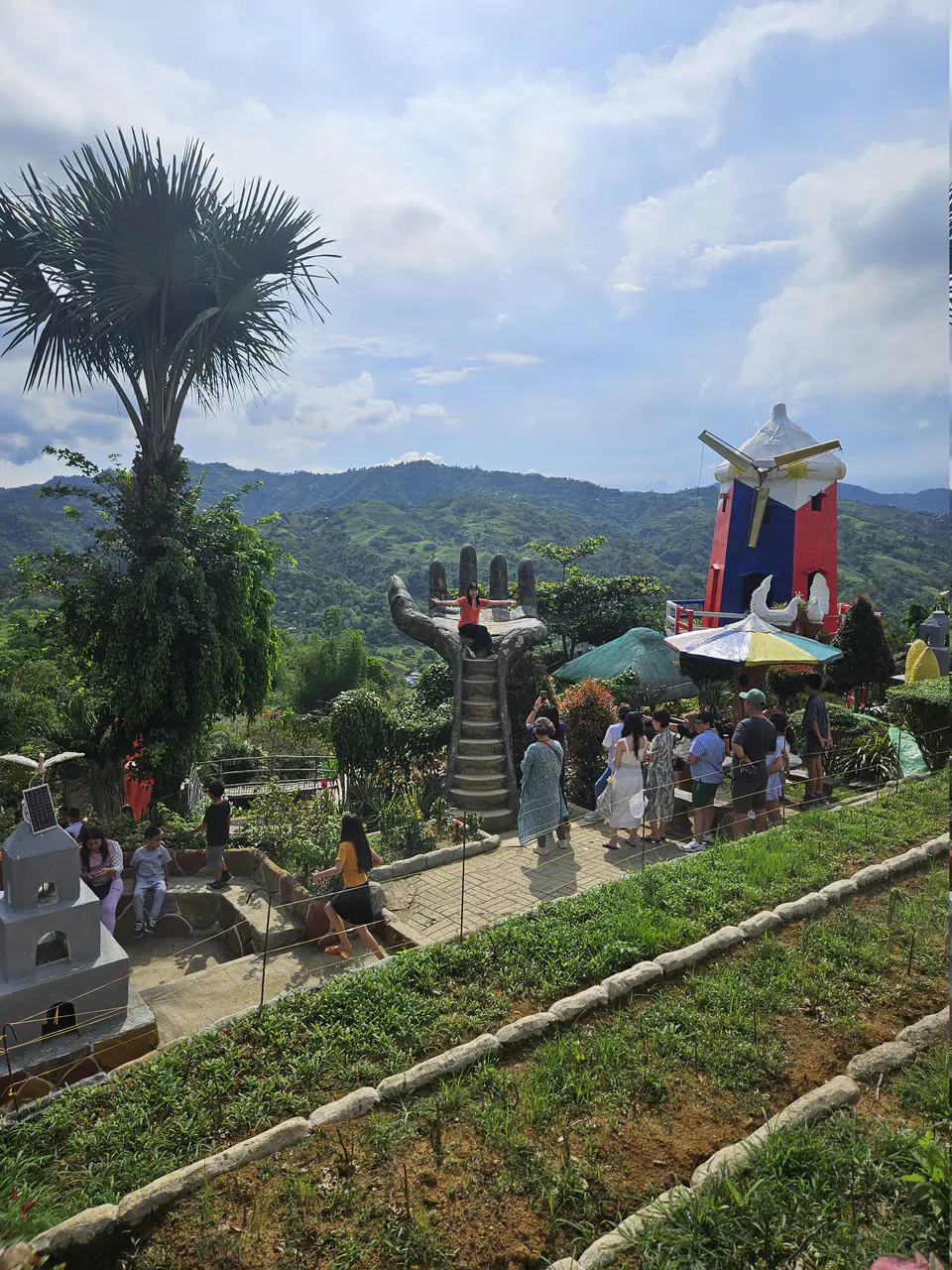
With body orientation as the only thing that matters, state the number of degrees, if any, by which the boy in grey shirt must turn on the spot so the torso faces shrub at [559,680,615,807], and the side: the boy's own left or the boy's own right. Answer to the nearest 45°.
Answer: approximately 90° to the boy's own left

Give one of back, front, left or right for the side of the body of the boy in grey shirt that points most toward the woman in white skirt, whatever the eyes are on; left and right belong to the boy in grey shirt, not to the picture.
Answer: left

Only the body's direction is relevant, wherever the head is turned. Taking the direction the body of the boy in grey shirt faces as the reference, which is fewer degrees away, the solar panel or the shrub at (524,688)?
the solar panel

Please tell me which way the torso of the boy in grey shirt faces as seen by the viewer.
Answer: toward the camera

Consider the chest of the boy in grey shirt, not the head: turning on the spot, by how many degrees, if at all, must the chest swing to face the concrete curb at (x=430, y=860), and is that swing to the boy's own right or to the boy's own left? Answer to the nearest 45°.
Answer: approximately 90° to the boy's own left

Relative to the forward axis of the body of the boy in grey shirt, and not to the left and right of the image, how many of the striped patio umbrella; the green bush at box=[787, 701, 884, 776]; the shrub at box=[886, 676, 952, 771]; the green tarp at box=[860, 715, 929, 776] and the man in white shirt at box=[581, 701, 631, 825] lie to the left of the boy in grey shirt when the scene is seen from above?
5

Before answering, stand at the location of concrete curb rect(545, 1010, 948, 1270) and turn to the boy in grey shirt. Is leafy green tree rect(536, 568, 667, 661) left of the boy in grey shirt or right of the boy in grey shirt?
right

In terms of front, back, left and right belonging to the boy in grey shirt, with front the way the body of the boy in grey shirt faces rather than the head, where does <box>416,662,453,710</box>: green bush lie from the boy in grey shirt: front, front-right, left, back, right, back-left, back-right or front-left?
back-left

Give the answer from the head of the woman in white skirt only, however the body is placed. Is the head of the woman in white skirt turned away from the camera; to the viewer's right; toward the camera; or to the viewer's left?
away from the camera

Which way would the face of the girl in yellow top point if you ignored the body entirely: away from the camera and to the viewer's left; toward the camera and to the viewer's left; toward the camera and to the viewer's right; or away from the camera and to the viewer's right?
away from the camera and to the viewer's left

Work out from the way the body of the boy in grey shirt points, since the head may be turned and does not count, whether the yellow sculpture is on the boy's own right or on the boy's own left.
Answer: on the boy's own left

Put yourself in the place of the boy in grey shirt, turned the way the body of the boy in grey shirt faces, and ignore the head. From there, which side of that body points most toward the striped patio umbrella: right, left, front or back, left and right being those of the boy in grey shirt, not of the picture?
left
